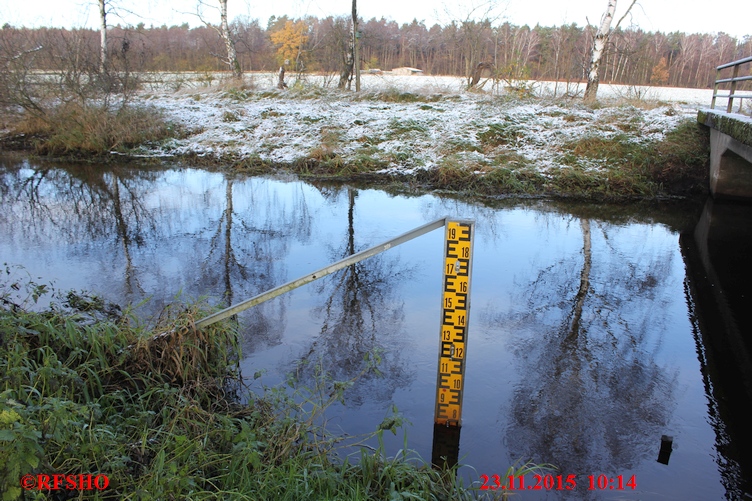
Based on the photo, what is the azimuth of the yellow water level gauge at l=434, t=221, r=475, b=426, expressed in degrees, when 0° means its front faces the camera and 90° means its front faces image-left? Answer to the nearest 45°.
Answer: approximately 0°

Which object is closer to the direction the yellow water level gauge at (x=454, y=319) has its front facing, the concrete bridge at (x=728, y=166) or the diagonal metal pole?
the diagonal metal pole

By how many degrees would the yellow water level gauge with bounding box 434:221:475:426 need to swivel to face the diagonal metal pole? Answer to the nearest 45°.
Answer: approximately 90° to its right

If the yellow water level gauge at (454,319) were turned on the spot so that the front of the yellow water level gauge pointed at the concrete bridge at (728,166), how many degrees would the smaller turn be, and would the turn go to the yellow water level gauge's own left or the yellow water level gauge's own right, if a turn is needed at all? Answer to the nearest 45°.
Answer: approximately 135° to the yellow water level gauge's own left

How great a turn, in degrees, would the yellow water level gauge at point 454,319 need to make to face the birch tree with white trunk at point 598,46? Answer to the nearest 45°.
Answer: approximately 180°
